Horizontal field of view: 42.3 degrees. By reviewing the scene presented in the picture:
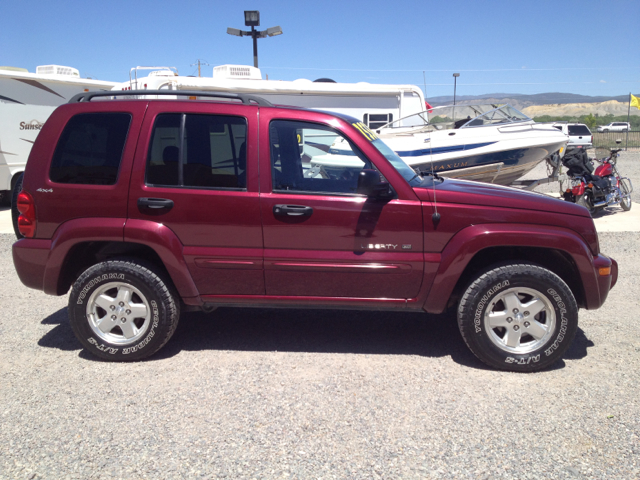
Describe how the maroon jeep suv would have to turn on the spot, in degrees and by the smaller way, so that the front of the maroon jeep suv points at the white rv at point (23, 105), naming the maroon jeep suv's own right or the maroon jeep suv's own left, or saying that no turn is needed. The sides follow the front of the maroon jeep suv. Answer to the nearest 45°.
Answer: approximately 135° to the maroon jeep suv's own left

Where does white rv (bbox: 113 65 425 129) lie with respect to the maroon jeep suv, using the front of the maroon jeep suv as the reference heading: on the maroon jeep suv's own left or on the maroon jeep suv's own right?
on the maroon jeep suv's own left

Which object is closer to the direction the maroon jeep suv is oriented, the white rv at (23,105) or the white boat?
the white boat

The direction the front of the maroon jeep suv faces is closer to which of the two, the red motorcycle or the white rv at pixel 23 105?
the red motorcycle

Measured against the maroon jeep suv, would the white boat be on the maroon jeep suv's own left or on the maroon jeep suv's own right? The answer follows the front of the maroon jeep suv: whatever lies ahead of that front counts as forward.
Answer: on the maroon jeep suv's own left

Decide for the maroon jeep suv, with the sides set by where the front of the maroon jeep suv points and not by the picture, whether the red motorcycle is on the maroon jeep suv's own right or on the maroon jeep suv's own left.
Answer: on the maroon jeep suv's own left

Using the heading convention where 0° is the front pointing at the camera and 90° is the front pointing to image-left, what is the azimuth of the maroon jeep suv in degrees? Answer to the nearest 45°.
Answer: approximately 270°

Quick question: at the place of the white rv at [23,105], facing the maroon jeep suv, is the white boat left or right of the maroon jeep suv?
left
